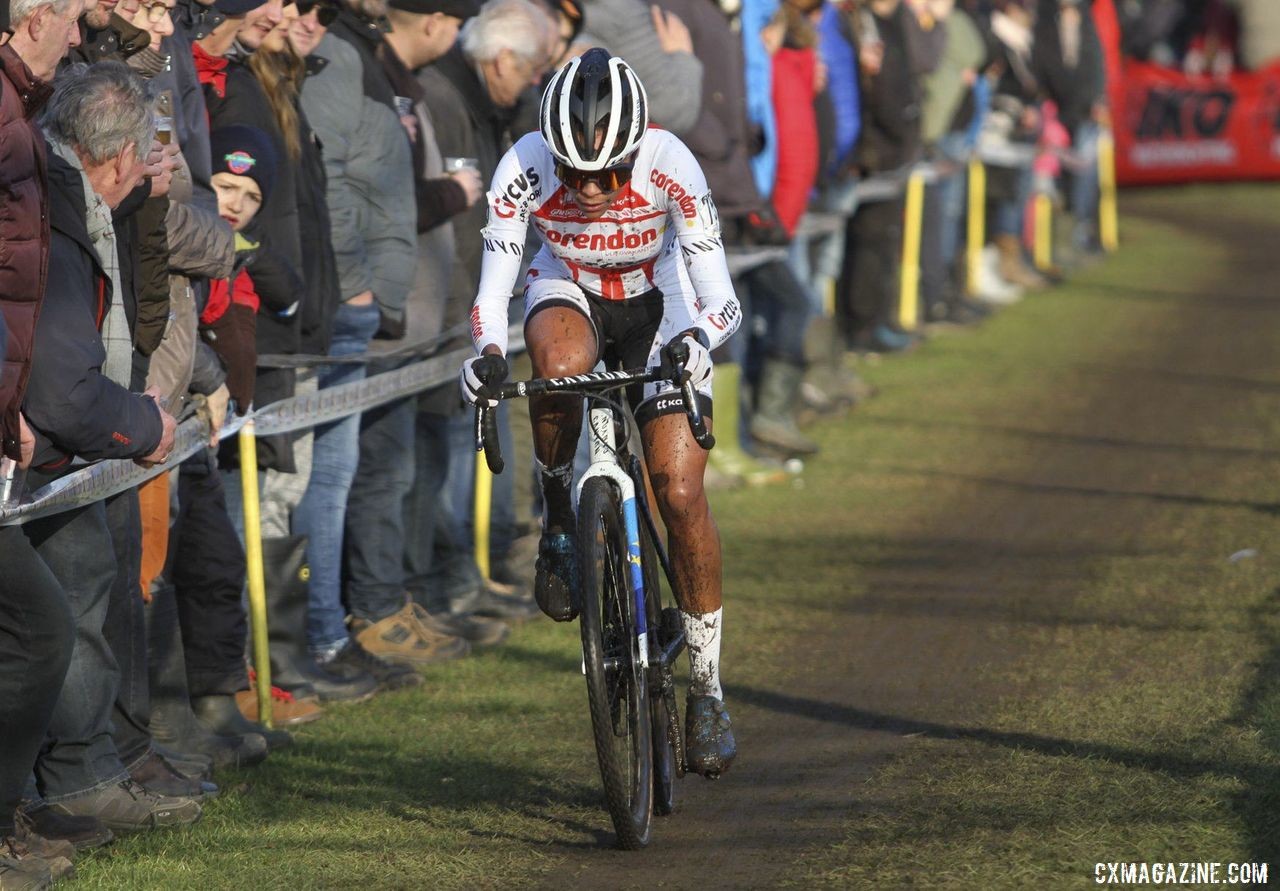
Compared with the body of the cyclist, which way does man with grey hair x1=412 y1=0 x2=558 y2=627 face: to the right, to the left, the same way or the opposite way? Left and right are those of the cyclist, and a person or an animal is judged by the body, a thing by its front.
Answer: to the left

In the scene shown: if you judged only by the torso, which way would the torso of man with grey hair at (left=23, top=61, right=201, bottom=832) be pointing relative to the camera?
to the viewer's right

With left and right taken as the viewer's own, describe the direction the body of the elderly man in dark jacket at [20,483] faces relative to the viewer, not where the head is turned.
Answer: facing to the right of the viewer

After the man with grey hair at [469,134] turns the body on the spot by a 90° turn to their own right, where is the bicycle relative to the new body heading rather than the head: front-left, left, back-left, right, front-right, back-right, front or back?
front

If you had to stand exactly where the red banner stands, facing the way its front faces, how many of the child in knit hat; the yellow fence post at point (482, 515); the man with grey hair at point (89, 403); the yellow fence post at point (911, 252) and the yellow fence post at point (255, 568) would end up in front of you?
5

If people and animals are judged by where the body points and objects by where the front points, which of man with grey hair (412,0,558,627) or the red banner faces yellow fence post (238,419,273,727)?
the red banner

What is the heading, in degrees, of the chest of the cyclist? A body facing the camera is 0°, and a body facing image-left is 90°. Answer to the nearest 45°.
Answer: approximately 0°

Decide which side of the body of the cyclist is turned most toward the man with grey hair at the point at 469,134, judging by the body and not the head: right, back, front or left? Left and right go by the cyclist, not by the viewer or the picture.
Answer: back

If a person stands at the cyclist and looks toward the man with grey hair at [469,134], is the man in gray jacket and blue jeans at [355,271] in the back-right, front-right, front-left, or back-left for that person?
front-left

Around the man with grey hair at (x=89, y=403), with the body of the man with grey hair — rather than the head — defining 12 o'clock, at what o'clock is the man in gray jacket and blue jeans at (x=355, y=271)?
The man in gray jacket and blue jeans is roughly at 10 o'clock from the man with grey hair.

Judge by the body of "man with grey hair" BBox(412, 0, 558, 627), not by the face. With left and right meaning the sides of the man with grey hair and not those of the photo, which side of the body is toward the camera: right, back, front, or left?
right

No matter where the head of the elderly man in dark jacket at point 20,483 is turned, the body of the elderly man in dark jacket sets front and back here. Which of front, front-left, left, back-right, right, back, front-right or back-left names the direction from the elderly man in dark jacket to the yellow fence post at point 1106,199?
front-left

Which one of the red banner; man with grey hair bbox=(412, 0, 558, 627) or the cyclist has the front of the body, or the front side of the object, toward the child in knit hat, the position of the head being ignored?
the red banner

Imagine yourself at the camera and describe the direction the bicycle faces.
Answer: facing the viewer

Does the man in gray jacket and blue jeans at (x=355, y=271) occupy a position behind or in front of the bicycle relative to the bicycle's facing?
behind

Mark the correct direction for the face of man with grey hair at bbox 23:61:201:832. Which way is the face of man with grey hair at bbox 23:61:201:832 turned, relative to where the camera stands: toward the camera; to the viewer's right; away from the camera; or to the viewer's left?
to the viewer's right

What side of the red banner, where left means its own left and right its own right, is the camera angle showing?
front

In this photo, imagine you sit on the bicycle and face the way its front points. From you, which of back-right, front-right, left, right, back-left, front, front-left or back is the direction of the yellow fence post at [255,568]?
back-right

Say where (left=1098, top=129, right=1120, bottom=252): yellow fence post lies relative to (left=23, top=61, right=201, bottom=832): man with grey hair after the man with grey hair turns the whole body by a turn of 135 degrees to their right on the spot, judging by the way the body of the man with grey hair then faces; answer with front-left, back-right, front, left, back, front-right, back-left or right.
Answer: back
